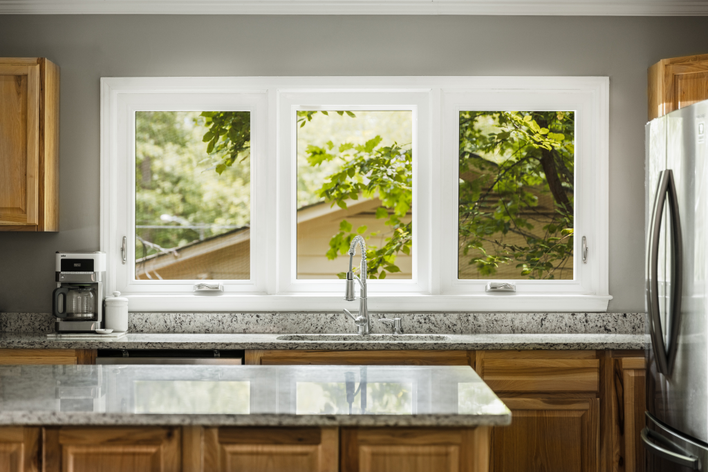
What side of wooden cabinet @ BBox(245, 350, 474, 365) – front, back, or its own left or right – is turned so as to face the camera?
front

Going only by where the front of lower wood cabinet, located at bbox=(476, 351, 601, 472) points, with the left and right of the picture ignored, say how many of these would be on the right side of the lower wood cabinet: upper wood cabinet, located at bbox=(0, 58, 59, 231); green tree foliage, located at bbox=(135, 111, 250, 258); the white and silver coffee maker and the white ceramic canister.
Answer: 4

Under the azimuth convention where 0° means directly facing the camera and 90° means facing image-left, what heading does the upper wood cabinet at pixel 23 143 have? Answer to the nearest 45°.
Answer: approximately 0°

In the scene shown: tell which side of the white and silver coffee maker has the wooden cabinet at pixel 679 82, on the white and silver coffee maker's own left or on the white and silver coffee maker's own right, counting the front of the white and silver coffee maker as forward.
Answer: on the white and silver coffee maker's own left

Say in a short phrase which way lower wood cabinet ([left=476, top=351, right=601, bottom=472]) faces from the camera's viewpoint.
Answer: facing the viewer

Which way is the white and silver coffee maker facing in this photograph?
toward the camera
